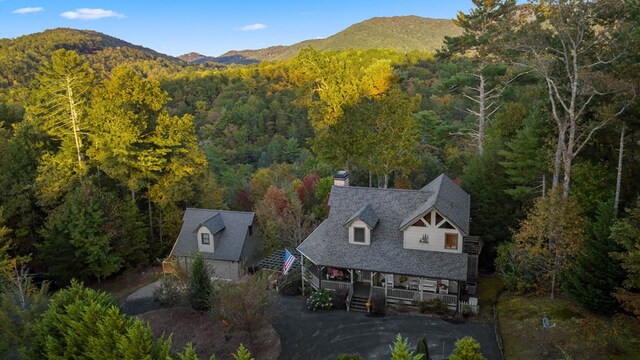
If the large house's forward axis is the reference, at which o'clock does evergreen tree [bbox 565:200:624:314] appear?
The evergreen tree is roughly at 10 o'clock from the large house.

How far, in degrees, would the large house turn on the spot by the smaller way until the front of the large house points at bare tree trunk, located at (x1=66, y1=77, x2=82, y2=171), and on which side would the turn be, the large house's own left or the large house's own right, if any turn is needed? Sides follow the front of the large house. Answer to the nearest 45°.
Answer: approximately 90° to the large house's own right

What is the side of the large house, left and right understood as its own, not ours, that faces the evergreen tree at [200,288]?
right

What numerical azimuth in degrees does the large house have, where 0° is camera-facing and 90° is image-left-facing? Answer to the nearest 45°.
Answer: approximately 0°

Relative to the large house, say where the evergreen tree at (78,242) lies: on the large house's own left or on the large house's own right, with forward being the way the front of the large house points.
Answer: on the large house's own right

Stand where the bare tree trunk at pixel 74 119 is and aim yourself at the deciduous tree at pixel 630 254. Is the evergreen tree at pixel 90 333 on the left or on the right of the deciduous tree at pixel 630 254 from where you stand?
right
